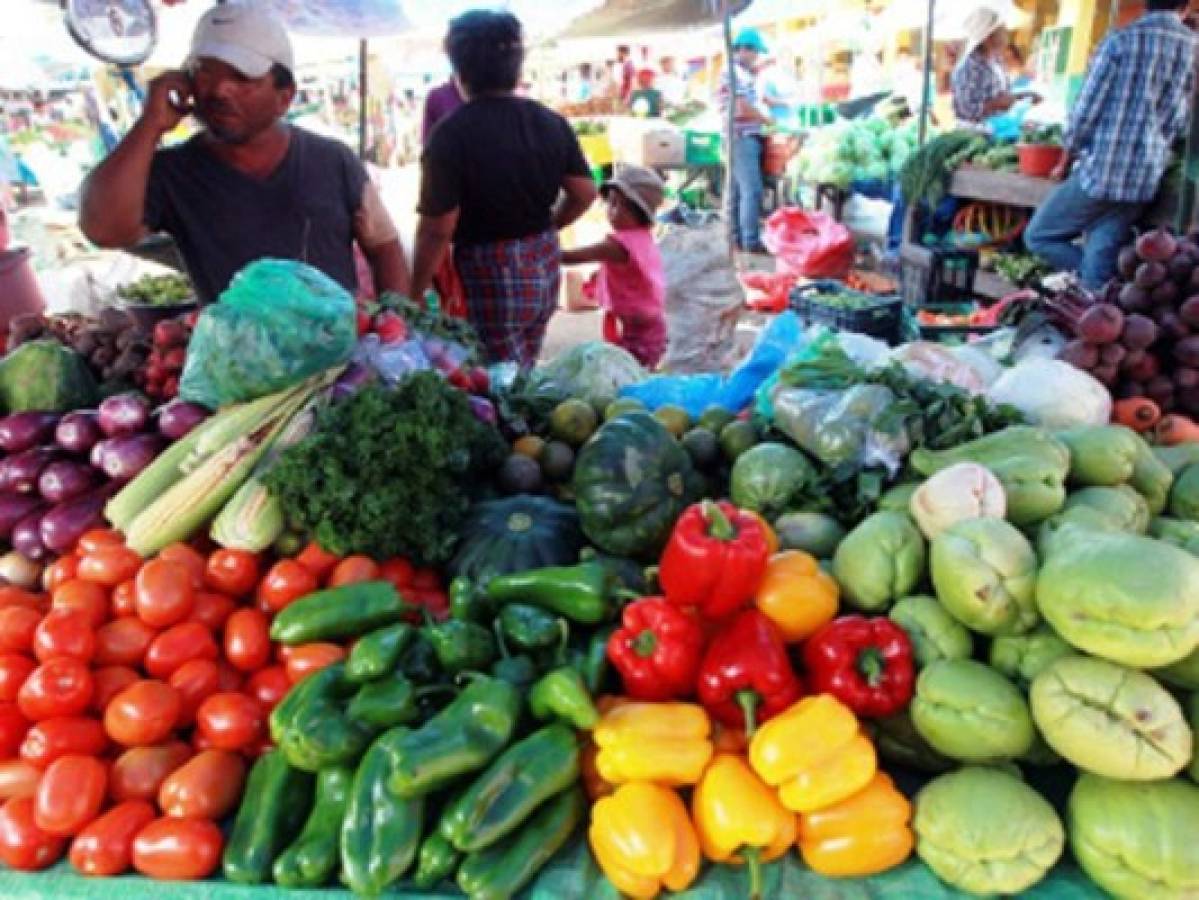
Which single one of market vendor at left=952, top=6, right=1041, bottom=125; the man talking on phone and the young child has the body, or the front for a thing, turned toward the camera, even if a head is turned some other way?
the man talking on phone

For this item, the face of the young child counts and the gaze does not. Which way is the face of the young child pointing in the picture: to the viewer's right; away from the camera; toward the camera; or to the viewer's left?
to the viewer's left

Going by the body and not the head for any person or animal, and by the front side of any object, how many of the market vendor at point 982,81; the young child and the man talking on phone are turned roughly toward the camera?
1

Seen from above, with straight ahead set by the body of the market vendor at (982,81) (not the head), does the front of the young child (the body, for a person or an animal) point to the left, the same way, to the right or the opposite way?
the opposite way

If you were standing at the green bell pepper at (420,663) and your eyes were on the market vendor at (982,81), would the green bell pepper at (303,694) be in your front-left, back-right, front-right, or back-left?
back-left

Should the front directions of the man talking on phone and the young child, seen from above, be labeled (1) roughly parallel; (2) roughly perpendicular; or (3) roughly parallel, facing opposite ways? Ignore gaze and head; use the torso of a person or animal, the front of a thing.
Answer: roughly perpendicular

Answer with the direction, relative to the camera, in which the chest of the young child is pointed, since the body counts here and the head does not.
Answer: to the viewer's left

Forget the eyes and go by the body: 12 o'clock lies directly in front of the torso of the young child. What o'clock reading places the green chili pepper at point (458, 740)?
The green chili pepper is roughly at 9 o'clock from the young child.
